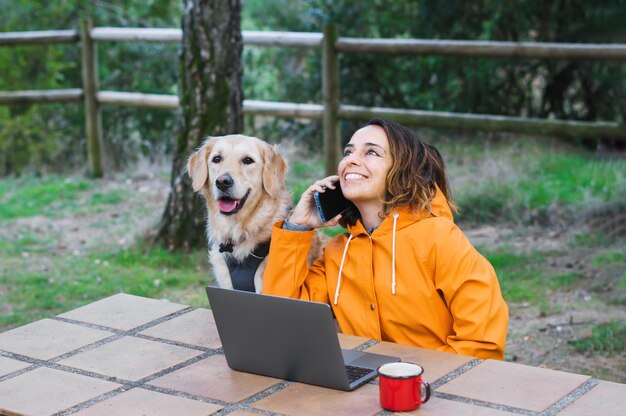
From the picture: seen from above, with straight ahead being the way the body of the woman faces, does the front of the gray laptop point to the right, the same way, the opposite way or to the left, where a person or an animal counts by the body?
the opposite way

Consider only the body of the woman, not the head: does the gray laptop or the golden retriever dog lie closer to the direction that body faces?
the gray laptop

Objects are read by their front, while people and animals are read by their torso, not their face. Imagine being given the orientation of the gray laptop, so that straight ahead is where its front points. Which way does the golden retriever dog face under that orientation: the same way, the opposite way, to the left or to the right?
the opposite way

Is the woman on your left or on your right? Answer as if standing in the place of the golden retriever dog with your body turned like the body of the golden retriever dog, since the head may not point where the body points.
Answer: on your left

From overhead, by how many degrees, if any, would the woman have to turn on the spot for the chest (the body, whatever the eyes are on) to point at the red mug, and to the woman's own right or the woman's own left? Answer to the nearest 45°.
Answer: approximately 45° to the woman's own left

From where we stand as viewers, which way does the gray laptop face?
facing away from the viewer and to the right of the viewer

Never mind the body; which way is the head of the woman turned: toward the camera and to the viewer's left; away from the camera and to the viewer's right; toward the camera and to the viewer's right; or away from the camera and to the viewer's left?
toward the camera and to the viewer's left

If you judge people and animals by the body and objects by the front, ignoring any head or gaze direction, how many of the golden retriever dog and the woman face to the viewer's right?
0

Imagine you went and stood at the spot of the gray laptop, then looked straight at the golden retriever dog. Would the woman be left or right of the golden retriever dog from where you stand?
right

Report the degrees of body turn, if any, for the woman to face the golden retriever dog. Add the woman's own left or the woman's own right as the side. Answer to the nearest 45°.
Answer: approximately 90° to the woman's own right

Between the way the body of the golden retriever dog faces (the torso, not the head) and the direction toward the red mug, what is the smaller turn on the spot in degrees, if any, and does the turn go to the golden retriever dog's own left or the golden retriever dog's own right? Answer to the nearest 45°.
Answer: approximately 45° to the golden retriever dog's own left

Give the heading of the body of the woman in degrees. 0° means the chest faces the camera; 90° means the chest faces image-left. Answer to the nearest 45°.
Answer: approximately 45°
